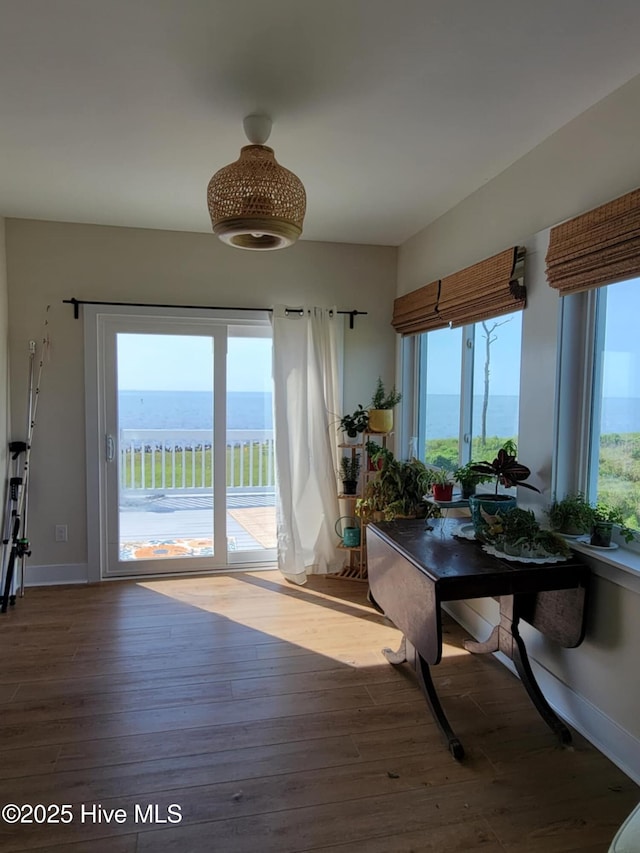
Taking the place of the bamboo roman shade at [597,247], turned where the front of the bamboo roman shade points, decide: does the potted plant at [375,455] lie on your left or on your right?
on your right

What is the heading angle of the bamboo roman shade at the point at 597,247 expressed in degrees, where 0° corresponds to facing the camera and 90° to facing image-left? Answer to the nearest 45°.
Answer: approximately 45°

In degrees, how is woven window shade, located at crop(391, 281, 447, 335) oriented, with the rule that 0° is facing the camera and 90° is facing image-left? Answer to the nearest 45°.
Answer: approximately 45°

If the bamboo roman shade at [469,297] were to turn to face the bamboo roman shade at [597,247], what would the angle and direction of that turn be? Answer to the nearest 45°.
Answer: approximately 90° to its left

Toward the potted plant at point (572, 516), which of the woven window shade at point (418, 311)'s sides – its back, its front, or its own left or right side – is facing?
left
